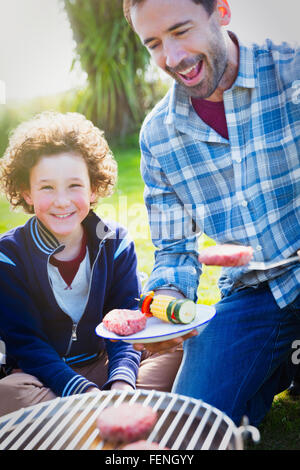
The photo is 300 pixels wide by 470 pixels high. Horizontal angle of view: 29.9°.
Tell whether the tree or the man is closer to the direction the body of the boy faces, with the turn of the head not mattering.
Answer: the man

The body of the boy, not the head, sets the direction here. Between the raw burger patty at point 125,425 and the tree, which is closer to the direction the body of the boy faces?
the raw burger patty

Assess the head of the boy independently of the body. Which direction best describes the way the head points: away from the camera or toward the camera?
toward the camera

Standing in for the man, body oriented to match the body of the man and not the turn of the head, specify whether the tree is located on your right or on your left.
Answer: on your right

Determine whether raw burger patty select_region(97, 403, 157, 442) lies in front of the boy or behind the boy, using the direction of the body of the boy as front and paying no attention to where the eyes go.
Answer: in front

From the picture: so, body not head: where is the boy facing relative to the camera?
toward the camera

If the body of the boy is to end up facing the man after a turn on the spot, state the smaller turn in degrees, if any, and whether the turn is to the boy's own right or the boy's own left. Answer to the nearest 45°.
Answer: approximately 45° to the boy's own left

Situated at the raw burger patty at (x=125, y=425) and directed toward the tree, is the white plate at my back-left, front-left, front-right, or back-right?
front-right

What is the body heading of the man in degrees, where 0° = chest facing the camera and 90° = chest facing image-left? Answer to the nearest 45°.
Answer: approximately 45°

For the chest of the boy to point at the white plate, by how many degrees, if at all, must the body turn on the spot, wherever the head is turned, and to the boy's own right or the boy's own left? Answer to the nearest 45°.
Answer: approximately 45° to the boy's own left

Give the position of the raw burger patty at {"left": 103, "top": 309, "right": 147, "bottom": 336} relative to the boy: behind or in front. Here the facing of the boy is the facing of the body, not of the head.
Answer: in front

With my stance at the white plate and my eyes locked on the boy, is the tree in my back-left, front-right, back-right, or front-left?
front-right

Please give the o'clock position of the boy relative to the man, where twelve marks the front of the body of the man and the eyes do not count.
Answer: The boy is roughly at 2 o'clock from the man.

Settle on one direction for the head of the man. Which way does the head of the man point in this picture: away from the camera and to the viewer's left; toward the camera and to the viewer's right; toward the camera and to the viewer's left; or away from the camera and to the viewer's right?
toward the camera and to the viewer's left

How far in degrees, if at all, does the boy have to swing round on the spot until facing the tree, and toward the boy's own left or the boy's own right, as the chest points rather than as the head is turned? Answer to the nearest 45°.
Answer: approximately 180°

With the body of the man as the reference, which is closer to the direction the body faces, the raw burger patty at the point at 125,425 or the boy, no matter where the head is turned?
the raw burger patty

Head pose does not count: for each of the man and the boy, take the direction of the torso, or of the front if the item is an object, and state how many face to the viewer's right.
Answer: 0
